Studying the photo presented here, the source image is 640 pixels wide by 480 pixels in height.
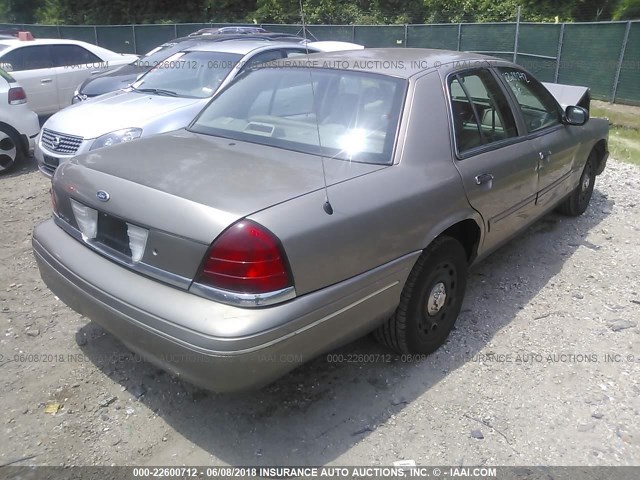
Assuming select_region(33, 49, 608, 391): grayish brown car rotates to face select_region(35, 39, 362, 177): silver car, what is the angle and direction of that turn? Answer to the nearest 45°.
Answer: approximately 90° to its left

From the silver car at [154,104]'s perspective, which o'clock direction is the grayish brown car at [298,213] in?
the grayish brown car at [298,213] is roughly at 10 o'clock from the silver car at [154,104].

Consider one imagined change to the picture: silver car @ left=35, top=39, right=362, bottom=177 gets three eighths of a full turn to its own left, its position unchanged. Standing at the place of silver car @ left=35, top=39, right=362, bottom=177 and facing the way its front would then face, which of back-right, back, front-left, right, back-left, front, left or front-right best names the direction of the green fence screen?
front-left

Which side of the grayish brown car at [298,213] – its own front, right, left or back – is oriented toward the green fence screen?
front

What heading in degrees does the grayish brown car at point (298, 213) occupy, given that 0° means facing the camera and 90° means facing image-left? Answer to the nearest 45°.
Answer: approximately 225°

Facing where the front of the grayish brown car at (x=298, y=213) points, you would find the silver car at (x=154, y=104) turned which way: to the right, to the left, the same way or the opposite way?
the opposite way

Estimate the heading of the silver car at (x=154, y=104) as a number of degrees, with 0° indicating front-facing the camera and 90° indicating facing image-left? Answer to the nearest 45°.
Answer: approximately 45°
